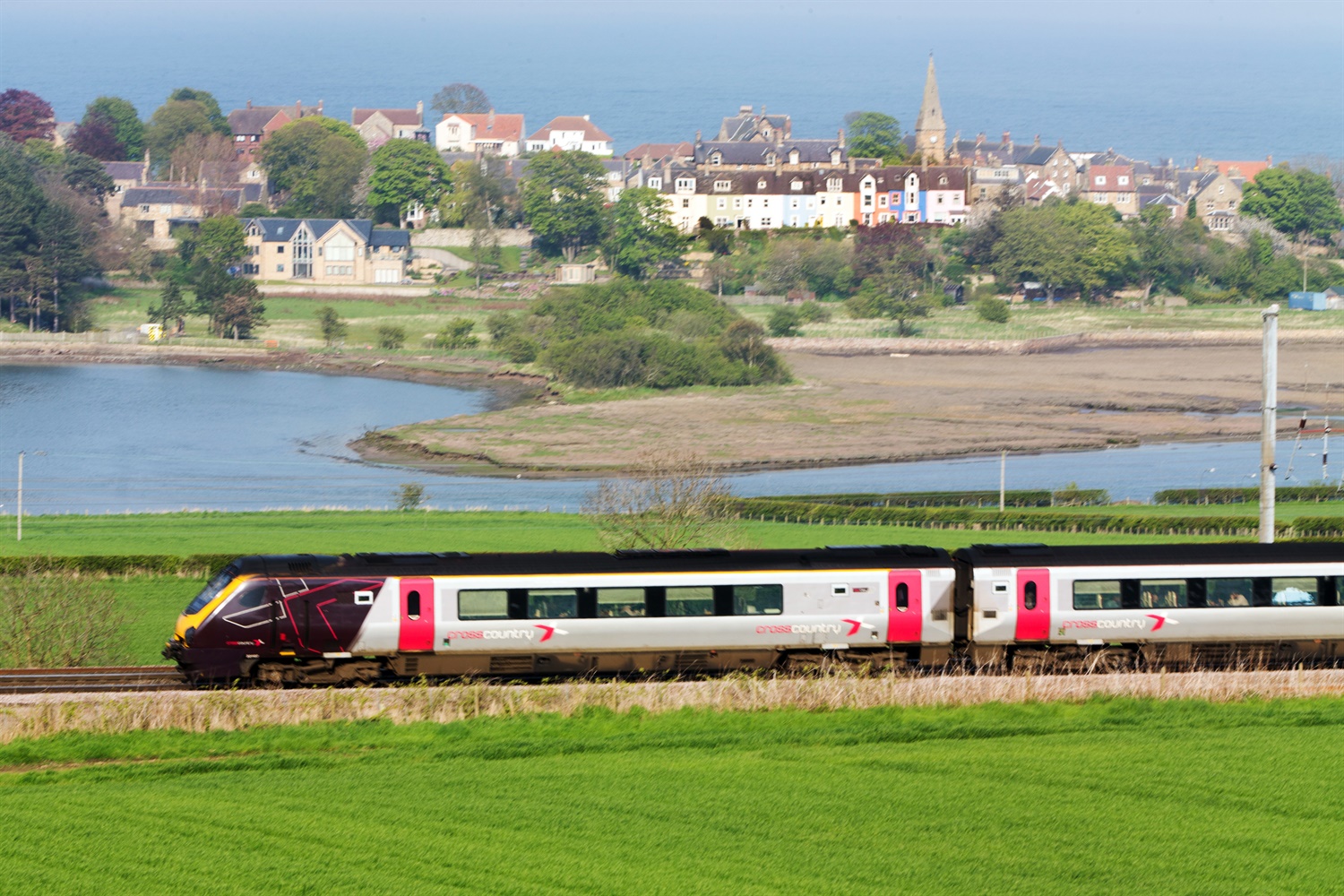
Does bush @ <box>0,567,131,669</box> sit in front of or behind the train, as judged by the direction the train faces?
in front

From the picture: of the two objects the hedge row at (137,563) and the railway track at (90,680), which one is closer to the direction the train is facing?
the railway track

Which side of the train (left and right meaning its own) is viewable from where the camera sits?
left

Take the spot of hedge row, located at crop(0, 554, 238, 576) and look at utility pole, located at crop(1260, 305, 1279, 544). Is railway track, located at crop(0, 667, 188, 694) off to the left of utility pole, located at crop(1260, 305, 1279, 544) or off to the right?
right

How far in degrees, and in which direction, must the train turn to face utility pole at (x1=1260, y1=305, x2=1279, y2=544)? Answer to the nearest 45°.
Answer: approximately 135° to its right

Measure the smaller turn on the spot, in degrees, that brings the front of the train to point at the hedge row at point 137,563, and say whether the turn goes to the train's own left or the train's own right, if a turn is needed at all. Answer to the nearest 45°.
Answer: approximately 45° to the train's own right

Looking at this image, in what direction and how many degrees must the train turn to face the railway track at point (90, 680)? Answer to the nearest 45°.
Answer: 0° — it already faces it
